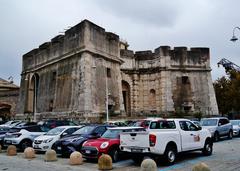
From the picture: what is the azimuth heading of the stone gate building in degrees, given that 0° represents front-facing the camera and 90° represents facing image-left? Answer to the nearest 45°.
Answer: approximately 315°

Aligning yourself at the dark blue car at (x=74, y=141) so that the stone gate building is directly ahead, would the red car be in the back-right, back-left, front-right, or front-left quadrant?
back-right

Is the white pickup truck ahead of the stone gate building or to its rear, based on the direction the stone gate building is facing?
ahead

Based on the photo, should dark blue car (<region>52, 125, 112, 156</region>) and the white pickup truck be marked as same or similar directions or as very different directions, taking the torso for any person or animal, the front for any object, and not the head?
very different directions

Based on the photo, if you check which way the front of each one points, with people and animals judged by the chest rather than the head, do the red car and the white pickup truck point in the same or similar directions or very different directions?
very different directions

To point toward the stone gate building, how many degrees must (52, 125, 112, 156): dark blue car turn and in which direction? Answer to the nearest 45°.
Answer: approximately 135° to its right

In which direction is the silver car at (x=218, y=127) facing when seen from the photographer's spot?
facing the viewer and to the left of the viewer

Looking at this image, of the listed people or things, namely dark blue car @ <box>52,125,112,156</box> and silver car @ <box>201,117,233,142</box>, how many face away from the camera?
0

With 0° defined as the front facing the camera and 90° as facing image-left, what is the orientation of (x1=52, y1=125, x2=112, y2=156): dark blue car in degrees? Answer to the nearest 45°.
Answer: approximately 45°

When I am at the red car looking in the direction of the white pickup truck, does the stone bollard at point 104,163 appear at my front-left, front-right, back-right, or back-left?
front-right

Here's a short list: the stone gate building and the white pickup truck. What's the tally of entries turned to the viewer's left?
0

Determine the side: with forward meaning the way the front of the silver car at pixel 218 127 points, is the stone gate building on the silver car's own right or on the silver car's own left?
on the silver car's own right

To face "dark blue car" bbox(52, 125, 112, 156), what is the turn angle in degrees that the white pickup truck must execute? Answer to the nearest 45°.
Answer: approximately 90° to its left

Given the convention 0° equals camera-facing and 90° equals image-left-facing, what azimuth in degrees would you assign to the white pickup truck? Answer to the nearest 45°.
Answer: approximately 225°
